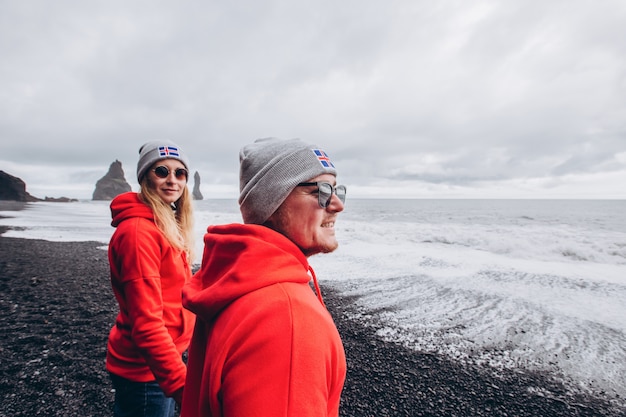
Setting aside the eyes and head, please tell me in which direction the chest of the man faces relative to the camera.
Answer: to the viewer's right

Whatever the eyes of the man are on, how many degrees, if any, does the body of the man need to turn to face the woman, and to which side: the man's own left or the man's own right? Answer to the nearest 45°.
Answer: approximately 135° to the man's own left

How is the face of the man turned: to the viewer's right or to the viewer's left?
to the viewer's right

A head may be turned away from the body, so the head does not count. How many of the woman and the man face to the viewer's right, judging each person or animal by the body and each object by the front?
2

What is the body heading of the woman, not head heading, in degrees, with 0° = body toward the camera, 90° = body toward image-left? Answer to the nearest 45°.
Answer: approximately 270°
